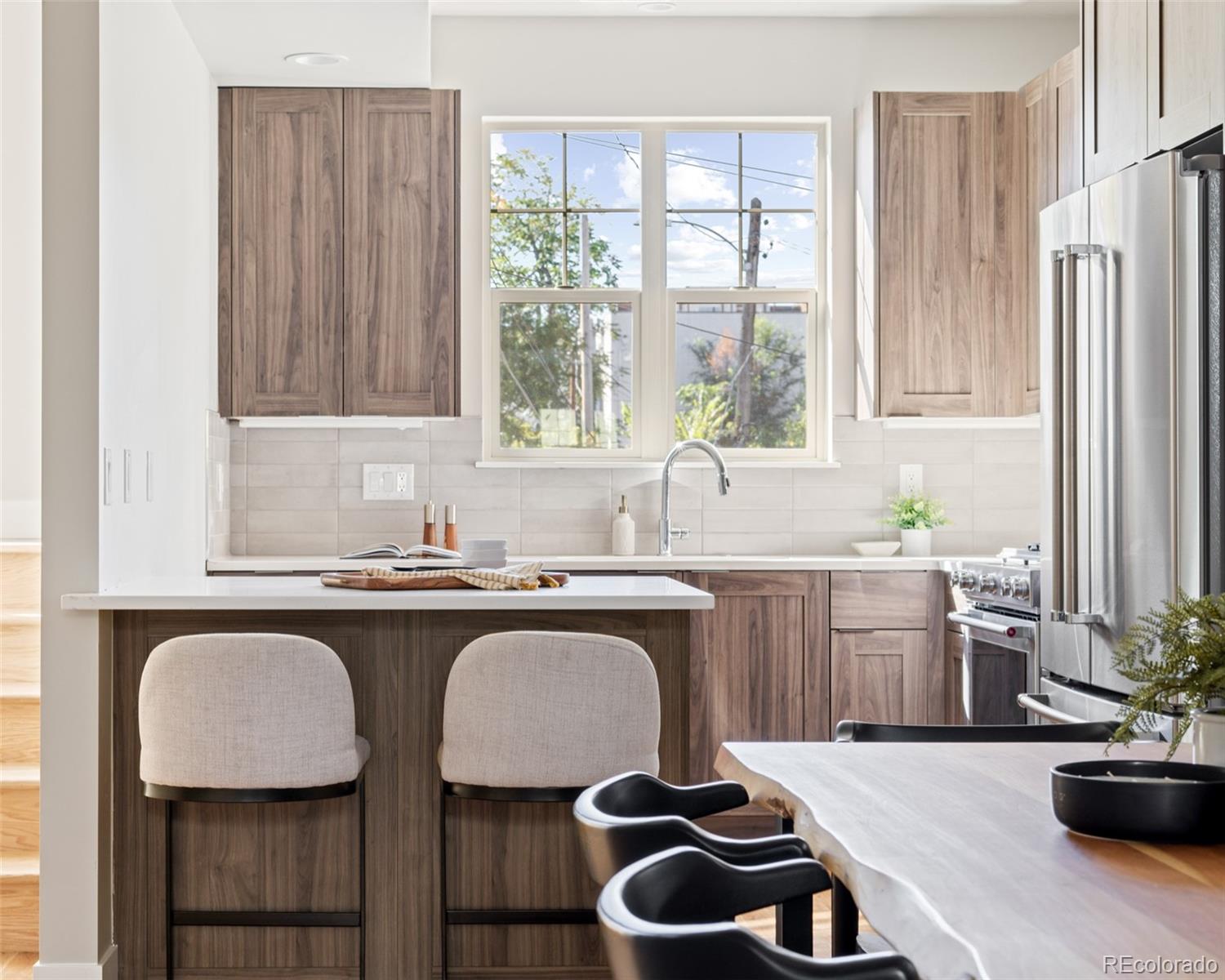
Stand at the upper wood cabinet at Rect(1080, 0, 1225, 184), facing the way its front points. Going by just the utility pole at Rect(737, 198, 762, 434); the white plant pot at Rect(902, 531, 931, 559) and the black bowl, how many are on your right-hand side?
2

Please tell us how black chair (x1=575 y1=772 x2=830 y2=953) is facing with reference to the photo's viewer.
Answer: facing to the right of the viewer

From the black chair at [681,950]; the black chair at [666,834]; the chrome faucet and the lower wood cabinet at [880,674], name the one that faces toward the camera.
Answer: the lower wood cabinet

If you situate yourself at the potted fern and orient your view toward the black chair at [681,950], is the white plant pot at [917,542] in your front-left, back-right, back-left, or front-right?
back-right

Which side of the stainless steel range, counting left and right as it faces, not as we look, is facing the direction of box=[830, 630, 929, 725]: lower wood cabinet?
right

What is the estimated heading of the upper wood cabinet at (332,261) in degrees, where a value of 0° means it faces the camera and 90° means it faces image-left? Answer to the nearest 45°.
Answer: approximately 0°

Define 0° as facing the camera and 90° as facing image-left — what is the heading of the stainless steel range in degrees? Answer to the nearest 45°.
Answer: approximately 45°

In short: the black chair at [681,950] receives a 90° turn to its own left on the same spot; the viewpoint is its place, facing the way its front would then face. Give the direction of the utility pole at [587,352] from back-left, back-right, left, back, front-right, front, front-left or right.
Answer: front

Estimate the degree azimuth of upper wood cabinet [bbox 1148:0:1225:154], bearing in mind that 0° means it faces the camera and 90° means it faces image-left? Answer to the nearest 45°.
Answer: approximately 45°

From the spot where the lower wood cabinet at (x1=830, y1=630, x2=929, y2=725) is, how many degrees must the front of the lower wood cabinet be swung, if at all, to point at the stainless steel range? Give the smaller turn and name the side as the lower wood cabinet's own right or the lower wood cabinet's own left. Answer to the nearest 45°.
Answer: approximately 45° to the lower wood cabinet's own left

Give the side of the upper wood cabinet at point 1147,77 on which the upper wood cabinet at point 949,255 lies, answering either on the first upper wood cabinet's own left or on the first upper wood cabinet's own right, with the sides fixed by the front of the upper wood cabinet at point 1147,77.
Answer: on the first upper wood cabinet's own right

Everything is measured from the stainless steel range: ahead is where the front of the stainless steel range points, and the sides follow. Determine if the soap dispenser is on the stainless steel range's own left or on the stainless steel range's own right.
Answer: on the stainless steel range's own right

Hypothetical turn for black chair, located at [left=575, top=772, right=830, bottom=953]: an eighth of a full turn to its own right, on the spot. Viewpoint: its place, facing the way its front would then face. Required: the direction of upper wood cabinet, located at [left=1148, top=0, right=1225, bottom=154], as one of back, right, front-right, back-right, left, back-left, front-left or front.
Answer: left
